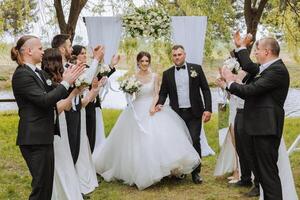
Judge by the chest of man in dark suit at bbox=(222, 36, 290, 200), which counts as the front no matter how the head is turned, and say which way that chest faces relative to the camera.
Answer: to the viewer's left

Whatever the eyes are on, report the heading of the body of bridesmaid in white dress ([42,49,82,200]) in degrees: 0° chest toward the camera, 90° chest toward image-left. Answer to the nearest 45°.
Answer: approximately 225°

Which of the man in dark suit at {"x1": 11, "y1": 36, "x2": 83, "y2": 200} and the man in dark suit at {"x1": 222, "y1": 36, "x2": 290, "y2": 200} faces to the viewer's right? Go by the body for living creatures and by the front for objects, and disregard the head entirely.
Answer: the man in dark suit at {"x1": 11, "y1": 36, "x2": 83, "y2": 200}

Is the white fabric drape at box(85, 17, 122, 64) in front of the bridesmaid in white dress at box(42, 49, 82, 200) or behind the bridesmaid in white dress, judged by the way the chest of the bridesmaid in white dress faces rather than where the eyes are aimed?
in front

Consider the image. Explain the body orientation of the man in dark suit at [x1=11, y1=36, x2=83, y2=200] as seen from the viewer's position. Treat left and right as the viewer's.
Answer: facing to the right of the viewer

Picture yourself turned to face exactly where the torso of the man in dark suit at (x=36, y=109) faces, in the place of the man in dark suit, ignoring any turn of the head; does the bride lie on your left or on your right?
on your left

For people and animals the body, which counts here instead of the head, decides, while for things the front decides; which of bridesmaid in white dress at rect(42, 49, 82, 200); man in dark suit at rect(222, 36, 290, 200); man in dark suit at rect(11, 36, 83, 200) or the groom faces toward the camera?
the groom

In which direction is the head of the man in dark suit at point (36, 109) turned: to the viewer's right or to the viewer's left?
to the viewer's right

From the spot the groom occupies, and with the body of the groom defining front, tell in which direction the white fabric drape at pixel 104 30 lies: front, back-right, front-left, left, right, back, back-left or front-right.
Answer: back-right
